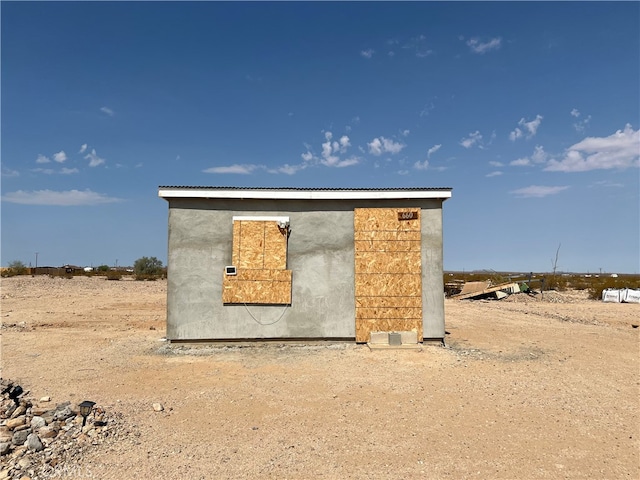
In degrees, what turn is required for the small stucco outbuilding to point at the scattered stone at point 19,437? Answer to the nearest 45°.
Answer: approximately 45° to its right

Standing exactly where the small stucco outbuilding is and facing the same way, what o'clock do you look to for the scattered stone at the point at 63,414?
The scattered stone is roughly at 1 o'clock from the small stucco outbuilding.

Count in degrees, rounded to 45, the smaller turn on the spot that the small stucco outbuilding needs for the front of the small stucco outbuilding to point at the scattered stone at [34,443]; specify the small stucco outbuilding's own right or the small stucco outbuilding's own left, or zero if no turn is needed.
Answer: approximately 45° to the small stucco outbuilding's own right

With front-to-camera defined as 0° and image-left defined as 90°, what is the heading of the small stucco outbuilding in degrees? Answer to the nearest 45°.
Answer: approximately 0°

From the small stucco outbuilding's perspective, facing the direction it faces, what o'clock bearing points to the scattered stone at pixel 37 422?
The scattered stone is roughly at 1 o'clock from the small stucco outbuilding.
